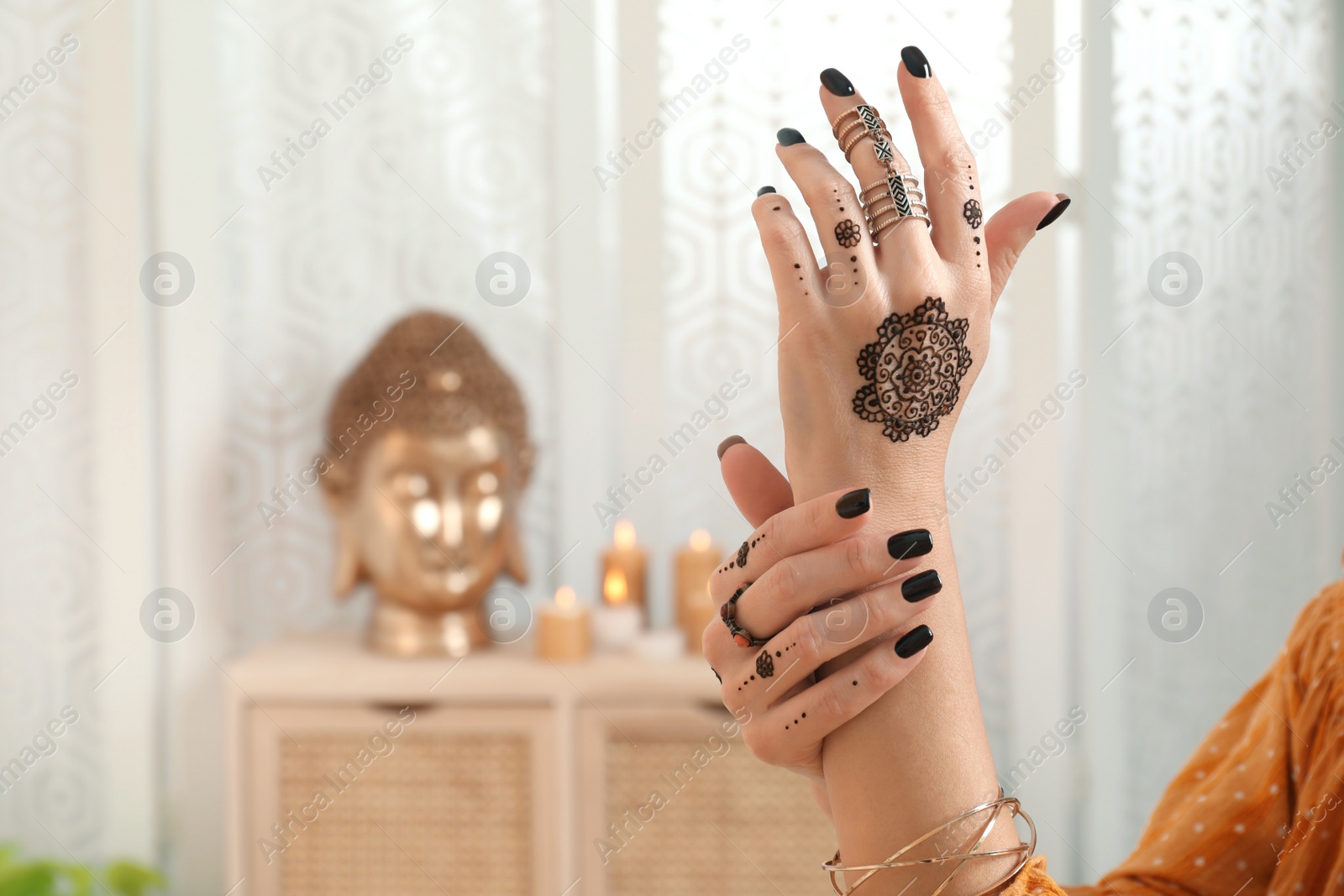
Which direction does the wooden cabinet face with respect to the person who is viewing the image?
facing the viewer
